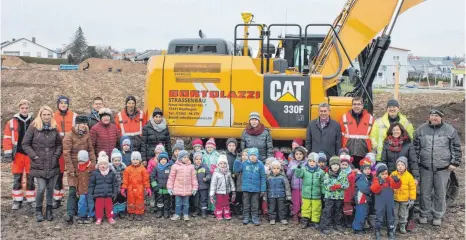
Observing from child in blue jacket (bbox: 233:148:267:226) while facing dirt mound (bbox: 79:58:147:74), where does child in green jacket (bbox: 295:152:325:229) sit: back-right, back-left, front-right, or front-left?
back-right

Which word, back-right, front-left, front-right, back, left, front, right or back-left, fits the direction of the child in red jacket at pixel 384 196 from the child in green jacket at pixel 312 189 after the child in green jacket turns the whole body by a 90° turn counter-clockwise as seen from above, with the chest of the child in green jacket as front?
front

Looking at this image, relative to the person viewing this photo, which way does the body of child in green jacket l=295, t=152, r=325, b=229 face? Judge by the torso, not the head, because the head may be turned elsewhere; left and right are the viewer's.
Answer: facing the viewer

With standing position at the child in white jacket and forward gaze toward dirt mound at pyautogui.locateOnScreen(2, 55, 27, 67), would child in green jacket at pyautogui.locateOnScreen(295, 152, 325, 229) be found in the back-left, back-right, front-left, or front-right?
back-right

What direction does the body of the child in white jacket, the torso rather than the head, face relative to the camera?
toward the camera

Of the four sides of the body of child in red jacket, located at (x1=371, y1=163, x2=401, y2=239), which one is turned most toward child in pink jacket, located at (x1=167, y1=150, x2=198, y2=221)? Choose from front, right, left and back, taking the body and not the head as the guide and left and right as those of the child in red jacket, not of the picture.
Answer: right

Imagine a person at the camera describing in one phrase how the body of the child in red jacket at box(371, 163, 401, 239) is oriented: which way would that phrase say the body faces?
toward the camera

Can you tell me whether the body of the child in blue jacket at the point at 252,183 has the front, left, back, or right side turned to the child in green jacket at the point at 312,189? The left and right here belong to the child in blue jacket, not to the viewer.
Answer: left
